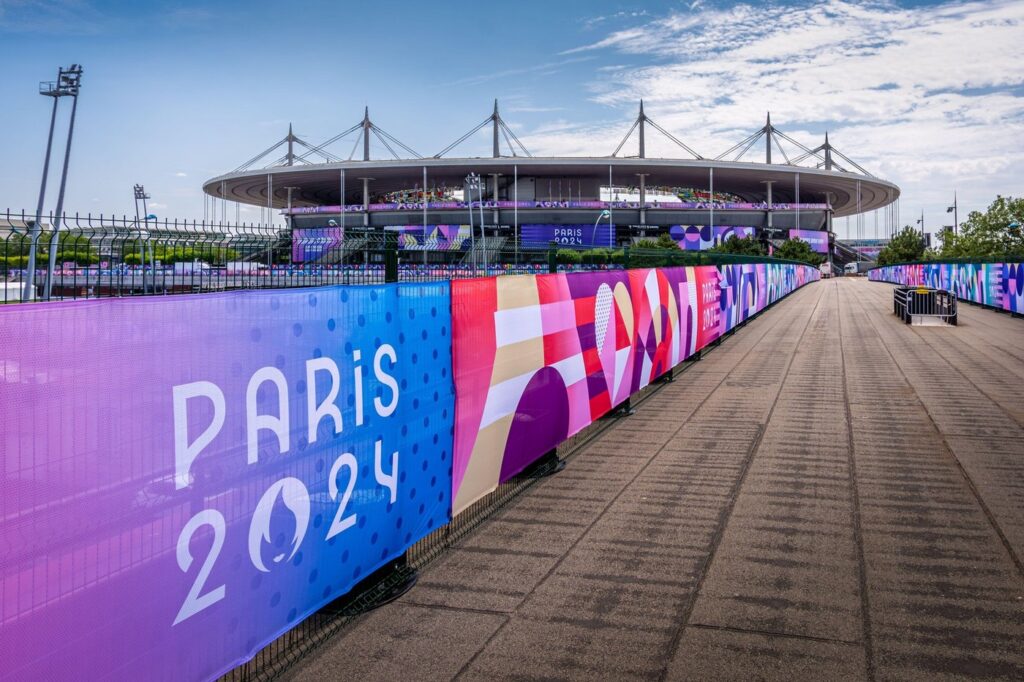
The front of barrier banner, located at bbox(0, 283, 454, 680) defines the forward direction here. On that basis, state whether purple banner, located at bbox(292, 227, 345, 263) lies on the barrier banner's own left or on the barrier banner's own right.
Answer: on the barrier banner's own left

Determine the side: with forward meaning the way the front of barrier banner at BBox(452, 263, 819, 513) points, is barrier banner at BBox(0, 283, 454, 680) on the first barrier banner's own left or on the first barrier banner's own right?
on the first barrier banner's own right

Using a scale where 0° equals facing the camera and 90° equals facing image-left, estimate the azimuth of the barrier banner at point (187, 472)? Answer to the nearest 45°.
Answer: approximately 315°

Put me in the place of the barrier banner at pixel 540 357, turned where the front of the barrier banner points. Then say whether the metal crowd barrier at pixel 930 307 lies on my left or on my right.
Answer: on my left

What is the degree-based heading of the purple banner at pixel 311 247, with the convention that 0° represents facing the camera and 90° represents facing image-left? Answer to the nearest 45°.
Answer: approximately 0°
